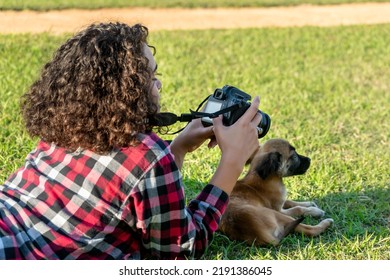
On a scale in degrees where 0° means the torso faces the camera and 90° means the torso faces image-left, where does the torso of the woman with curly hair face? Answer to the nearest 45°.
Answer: approximately 225°

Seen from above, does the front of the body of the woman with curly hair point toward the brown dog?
yes
